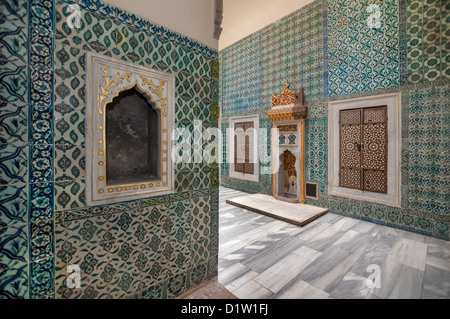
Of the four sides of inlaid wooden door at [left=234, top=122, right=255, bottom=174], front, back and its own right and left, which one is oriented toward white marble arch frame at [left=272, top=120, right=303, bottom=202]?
left

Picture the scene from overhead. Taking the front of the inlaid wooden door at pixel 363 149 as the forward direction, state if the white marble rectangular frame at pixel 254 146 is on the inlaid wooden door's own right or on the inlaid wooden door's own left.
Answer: on the inlaid wooden door's own right

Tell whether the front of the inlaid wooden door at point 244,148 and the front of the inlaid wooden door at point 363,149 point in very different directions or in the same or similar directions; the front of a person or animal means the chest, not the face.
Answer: same or similar directions

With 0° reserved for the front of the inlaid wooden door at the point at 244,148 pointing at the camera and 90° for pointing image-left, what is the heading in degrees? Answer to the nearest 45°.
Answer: approximately 45°

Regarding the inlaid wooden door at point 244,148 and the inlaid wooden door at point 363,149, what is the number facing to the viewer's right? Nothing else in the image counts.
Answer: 0

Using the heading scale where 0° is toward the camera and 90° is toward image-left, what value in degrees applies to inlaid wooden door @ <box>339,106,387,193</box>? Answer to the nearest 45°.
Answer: approximately 45°

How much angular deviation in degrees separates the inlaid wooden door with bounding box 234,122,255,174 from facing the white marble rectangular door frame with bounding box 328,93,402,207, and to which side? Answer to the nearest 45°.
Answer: approximately 90° to its left
